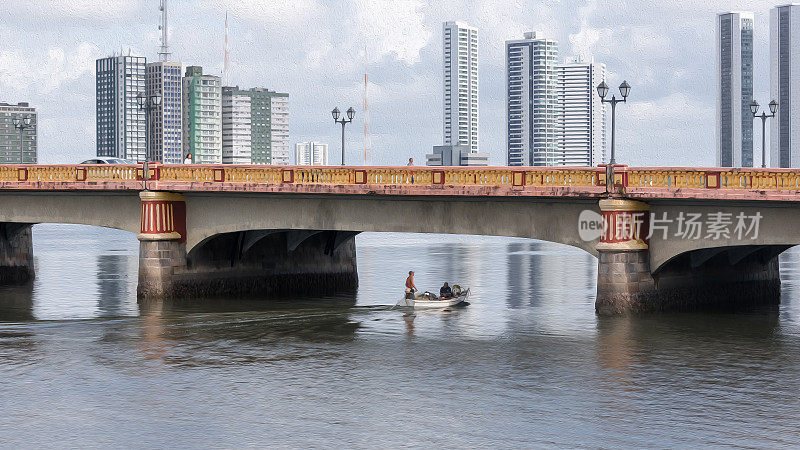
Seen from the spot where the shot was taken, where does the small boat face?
facing to the right of the viewer
